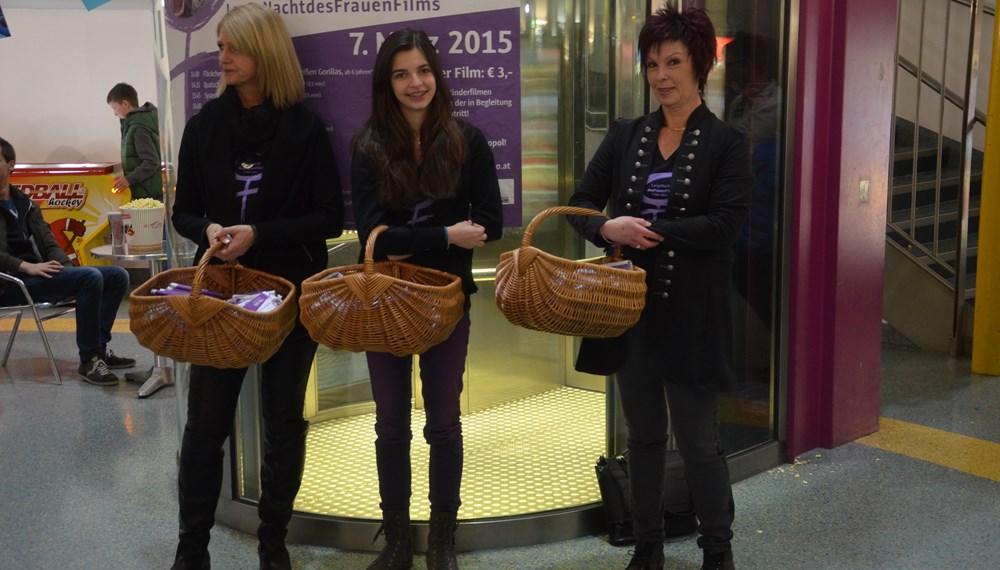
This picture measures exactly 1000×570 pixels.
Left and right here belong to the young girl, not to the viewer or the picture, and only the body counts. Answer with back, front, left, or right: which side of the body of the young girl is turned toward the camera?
front

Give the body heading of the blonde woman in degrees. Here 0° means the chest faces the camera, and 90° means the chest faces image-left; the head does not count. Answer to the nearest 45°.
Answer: approximately 45°

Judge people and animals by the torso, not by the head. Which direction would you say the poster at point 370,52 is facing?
toward the camera

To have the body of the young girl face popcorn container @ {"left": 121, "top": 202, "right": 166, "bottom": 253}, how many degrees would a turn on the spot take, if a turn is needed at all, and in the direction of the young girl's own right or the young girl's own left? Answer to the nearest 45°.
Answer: approximately 135° to the young girl's own right

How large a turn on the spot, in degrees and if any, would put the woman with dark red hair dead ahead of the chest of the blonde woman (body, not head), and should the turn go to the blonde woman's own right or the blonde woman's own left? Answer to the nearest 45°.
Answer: approximately 135° to the blonde woman's own left

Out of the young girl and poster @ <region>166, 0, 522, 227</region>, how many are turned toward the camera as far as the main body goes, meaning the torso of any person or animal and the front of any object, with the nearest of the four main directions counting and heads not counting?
2

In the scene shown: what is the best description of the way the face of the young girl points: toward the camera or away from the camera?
toward the camera

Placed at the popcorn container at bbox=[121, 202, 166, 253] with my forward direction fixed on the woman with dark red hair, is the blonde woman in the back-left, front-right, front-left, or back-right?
front-right
